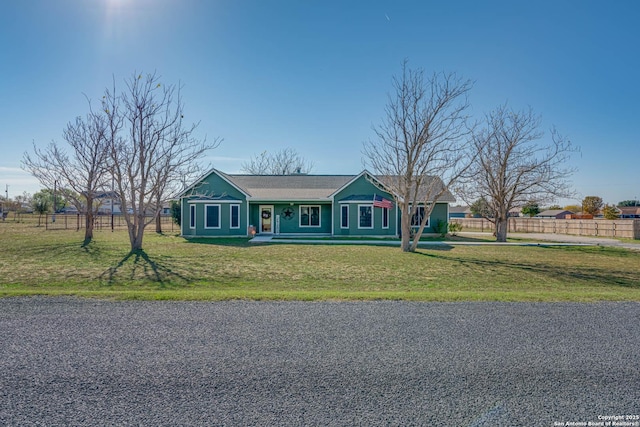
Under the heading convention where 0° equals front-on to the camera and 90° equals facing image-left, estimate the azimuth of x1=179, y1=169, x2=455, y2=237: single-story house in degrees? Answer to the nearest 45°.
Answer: approximately 0°
